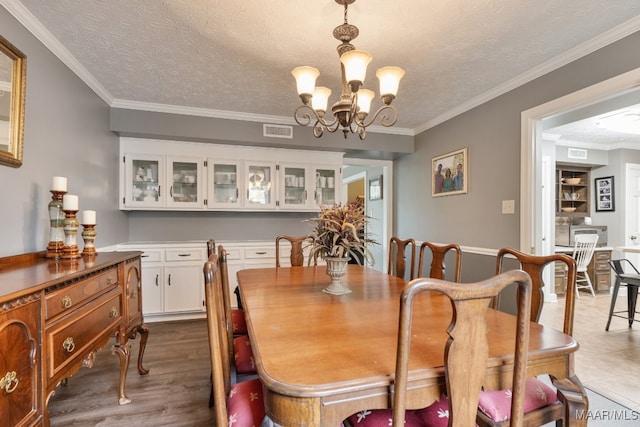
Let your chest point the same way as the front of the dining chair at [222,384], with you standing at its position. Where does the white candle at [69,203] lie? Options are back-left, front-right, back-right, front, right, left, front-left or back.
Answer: back-left

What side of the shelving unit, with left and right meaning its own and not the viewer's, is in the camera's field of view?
front

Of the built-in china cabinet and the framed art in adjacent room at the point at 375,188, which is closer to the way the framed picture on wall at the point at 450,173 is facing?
the built-in china cabinet

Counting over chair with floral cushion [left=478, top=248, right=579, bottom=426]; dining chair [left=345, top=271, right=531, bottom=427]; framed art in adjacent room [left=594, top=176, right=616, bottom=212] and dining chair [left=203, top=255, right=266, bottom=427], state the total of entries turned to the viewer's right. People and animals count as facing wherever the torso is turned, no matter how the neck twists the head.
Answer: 1

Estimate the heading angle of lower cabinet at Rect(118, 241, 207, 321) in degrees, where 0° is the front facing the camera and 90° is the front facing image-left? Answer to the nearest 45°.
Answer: approximately 0°

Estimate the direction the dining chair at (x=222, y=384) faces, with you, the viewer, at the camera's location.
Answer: facing to the right of the viewer

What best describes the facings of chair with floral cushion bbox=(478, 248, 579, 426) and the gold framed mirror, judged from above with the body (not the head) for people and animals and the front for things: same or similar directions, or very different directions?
very different directions

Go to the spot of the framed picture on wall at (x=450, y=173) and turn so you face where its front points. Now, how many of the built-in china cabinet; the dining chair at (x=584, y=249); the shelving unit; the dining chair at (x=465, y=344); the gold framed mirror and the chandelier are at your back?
2

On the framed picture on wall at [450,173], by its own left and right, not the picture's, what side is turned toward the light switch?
left

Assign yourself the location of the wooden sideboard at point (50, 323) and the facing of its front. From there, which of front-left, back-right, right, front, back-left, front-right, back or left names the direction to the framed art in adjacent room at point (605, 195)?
front-left

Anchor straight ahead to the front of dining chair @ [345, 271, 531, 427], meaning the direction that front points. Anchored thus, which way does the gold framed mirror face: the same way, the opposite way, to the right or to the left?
to the right

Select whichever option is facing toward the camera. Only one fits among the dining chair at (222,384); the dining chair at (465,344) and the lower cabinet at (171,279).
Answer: the lower cabinet

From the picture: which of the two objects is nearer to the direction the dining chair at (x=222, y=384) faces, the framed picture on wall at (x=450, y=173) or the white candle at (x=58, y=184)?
the framed picture on wall

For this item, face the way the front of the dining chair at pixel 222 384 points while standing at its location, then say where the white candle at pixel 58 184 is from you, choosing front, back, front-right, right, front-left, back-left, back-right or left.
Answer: back-left

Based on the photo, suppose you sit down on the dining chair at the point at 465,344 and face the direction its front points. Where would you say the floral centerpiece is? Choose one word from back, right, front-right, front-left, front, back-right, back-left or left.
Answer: front

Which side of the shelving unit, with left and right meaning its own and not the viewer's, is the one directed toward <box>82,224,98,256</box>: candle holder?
front

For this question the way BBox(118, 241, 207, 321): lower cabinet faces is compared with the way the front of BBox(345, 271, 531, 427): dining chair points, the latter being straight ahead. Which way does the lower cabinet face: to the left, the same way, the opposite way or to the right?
the opposite way
